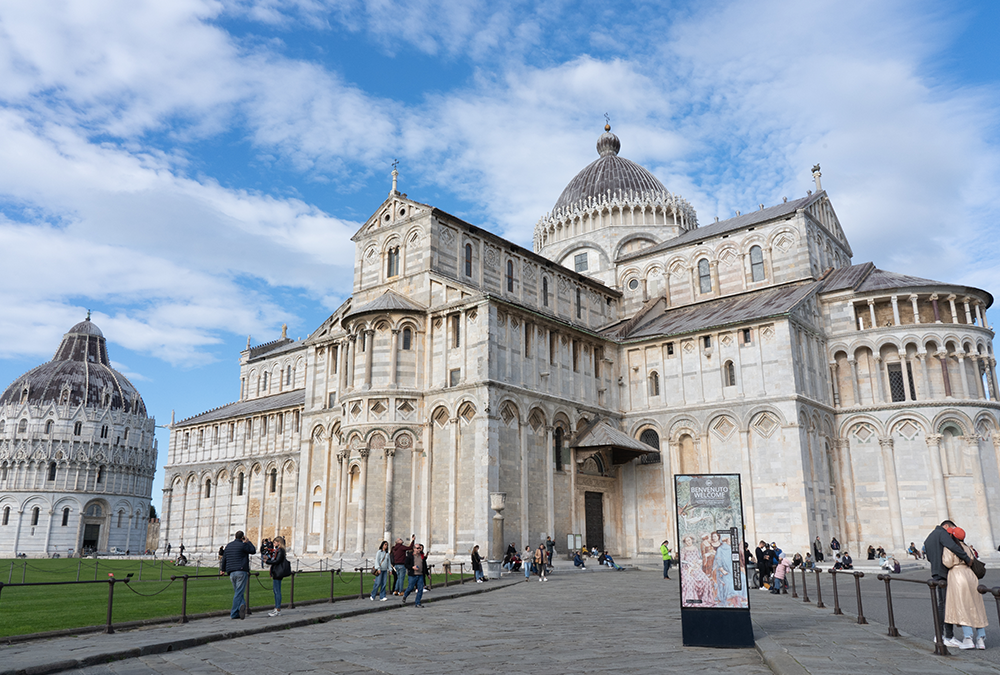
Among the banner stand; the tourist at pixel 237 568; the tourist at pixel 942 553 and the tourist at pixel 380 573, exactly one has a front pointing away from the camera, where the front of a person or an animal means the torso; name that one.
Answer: the tourist at pixel 237 568

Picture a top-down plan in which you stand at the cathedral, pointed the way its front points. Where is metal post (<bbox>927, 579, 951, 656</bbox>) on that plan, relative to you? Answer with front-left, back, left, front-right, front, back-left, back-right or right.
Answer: back-left

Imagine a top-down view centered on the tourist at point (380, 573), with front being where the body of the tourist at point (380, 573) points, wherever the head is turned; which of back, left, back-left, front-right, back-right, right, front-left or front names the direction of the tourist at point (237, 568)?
right

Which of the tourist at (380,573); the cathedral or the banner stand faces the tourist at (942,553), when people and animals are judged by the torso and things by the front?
the tourist at (380,573)

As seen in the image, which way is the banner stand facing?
toward the camera

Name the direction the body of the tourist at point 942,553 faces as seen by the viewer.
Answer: to the viewer's right

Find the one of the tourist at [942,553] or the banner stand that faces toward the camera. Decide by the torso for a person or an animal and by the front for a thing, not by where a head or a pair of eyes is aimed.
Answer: the banner stand

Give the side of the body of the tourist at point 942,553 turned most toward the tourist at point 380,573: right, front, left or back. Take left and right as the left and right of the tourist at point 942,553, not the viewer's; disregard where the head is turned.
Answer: back

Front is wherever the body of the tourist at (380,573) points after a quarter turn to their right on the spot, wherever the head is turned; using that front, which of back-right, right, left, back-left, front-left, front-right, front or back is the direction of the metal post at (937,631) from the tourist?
left

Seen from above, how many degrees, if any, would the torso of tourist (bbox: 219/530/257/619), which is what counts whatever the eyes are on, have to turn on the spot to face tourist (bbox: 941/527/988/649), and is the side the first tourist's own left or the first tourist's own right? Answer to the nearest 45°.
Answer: approximately 135° to the first tourist's own right

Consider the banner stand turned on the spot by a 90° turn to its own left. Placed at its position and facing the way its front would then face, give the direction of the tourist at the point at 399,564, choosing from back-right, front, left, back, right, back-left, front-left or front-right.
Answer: back-left

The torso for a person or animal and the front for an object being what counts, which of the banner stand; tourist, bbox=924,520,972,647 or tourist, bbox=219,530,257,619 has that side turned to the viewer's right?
tourist, bbox=924,520,972,647

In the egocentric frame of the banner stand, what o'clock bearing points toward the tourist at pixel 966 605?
The tourist is roughly at 9 o'clock from the banner stand.

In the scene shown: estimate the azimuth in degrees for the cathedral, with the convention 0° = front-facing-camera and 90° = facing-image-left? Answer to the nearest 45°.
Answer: approximately 135°

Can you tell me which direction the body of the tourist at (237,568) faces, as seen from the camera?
away from the camera
